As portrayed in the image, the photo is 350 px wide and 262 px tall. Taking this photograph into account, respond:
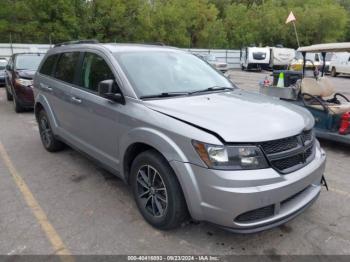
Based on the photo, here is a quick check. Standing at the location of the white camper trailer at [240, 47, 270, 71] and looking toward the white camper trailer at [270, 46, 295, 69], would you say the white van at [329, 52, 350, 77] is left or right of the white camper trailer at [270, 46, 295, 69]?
right

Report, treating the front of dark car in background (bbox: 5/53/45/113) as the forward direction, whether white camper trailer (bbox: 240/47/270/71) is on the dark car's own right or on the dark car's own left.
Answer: on the dark car's own left

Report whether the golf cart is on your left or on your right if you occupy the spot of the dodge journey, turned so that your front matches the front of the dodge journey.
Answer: on your left

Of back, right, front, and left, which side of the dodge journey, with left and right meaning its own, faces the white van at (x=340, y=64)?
left

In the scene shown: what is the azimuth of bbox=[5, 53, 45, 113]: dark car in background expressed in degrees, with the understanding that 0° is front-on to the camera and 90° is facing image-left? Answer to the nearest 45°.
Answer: approximately 315°
